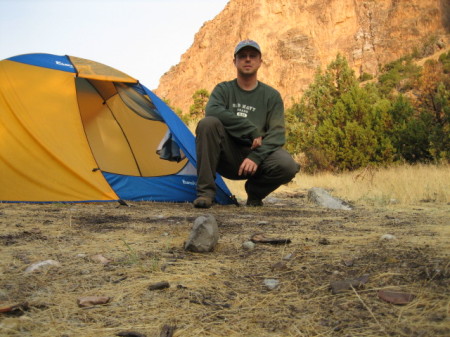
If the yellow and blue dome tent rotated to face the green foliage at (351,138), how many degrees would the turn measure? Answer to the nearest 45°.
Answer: approximately 90° to its left

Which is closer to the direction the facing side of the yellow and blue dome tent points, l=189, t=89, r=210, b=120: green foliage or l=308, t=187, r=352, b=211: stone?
the stone

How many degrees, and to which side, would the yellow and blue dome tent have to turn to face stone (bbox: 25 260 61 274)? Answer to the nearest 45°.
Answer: approximately 45° to its right

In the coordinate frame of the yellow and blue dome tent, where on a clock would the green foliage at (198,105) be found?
The green foliage is roughly at 8 o'clock from the yellow and blue dome tent.

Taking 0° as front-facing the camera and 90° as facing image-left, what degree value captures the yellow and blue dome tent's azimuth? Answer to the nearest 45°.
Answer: approximately 315°

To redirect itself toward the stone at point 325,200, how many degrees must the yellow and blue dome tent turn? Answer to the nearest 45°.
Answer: approximately 45° to its left

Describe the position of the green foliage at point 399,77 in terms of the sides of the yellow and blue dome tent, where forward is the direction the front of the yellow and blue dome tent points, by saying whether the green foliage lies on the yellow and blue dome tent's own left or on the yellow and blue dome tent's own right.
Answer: on the yellow and blue dome tent's own left

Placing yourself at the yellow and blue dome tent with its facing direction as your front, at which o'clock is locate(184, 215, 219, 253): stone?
The stone is roughly at 1 o'clock from the yellow and blue dome tent.

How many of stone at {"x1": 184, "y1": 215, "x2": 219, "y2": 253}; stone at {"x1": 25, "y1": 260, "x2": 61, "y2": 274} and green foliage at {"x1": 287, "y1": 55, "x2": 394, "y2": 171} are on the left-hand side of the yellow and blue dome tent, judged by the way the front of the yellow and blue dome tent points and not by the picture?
1

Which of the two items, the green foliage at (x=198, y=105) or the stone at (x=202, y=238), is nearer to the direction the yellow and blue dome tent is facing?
the stone

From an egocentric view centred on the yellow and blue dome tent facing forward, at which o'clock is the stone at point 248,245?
The stone is roughly at 1 o'clock from the yellow and blue dome tent.
